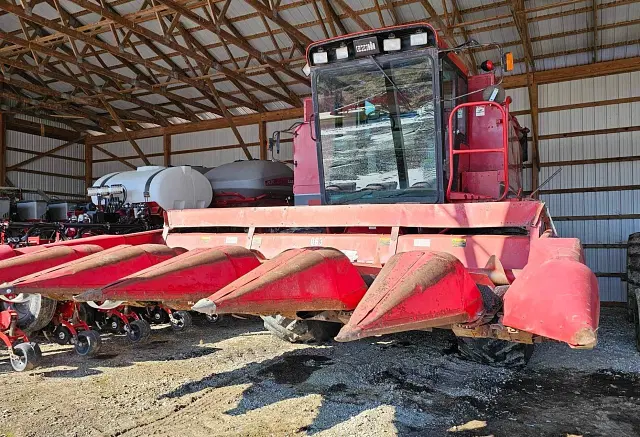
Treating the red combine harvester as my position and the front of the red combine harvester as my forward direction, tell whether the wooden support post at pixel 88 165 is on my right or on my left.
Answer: on my right

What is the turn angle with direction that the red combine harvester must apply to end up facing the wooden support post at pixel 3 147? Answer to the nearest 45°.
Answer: approximately 90° to its right

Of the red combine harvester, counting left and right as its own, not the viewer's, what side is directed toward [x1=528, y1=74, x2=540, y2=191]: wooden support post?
back

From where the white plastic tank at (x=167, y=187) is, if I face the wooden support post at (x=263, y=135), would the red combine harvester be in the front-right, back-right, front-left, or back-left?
back-right

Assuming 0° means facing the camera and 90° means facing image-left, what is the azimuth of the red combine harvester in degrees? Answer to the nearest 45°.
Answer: approximately 45°

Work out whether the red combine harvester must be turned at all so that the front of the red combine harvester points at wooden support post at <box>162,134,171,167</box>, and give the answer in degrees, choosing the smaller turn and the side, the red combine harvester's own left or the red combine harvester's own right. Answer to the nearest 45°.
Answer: approximately 135° to the red combine harvester's own right

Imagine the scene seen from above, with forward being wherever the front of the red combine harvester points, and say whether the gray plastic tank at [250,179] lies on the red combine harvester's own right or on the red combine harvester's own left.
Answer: on the red combine harvester's own right

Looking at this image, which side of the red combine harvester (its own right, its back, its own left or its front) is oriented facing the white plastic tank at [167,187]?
right

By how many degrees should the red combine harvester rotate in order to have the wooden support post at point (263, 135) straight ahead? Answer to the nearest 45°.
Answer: approximately 135° to its right
